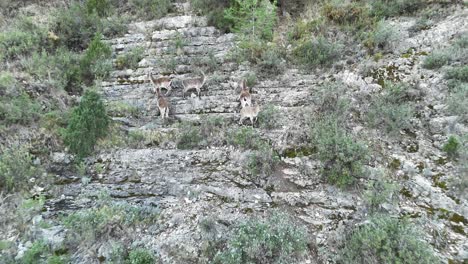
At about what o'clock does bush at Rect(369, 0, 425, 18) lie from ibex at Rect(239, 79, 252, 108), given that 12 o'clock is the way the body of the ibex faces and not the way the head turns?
The bush is roughly at 2 o'clock from the ibex.

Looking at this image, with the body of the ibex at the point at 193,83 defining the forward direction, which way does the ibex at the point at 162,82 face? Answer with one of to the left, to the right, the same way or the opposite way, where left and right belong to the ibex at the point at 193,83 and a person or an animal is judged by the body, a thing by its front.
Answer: the opposite way

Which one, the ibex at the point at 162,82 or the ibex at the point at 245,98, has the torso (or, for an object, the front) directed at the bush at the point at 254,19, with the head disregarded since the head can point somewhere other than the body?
the ibex at the point at 245,98
